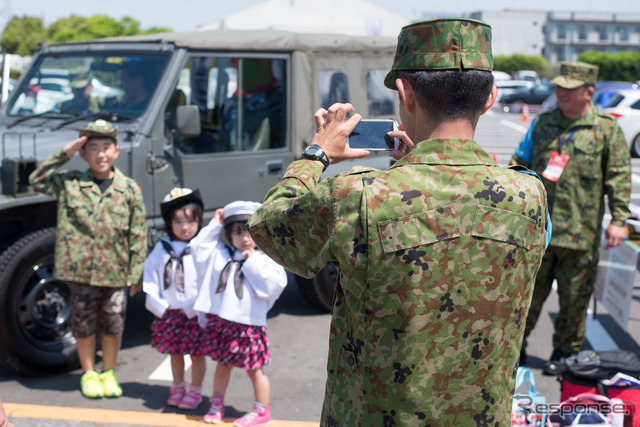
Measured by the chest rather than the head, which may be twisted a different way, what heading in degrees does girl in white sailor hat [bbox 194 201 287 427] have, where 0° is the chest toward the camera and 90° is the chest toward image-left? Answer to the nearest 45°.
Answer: approximately 0°

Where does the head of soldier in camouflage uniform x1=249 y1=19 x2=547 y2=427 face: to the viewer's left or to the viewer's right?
to the viewer's left

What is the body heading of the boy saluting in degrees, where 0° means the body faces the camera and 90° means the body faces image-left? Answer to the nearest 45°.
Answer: approximately 0°

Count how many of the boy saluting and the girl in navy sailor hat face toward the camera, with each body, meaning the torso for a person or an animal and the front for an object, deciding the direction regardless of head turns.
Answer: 2

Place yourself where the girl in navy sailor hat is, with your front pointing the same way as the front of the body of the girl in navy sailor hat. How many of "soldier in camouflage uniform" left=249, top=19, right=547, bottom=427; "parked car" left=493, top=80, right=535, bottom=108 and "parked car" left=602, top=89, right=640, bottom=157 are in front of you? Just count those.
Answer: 1

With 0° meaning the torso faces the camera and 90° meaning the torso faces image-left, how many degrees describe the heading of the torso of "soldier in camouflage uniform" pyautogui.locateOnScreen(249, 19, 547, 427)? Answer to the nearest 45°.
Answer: approximately 135°

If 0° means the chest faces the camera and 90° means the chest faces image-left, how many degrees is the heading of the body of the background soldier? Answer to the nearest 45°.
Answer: approximately 45°
